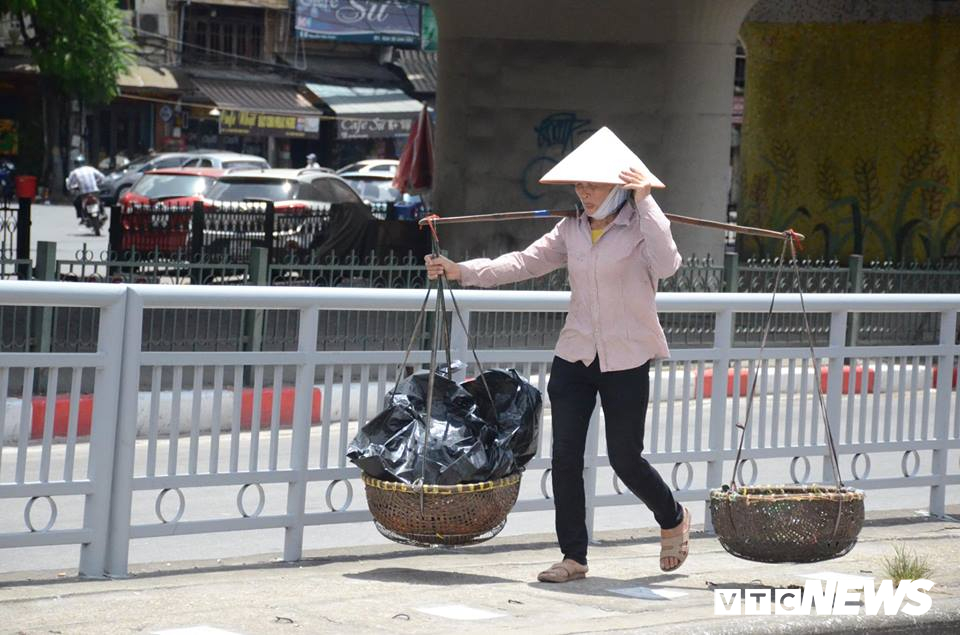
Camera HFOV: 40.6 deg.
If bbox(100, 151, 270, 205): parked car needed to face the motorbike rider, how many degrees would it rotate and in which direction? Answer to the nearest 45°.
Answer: approximately 45° to its left

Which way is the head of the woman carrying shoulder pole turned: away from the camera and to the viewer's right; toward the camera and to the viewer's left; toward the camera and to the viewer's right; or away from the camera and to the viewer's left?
toward the camera and to the viewer's left

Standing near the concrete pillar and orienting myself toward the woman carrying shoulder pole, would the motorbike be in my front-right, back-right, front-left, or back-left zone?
back-right

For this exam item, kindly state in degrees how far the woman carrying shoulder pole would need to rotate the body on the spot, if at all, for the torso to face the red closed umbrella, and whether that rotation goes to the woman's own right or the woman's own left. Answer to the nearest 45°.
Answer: approximately 135° to the woman's own right

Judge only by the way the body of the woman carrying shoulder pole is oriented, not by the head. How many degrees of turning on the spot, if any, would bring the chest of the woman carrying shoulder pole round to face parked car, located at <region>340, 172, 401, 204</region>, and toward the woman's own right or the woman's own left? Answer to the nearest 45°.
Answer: approximately 135° to the woman's own right

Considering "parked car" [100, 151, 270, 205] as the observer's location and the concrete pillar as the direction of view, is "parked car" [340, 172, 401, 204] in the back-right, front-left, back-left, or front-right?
front-left

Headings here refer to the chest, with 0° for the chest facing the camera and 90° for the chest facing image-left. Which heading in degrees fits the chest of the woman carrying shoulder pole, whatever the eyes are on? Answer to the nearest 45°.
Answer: approximately 45°

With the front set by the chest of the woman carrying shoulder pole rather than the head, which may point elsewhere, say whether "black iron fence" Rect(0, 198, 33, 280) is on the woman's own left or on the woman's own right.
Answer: on the woman's own right
